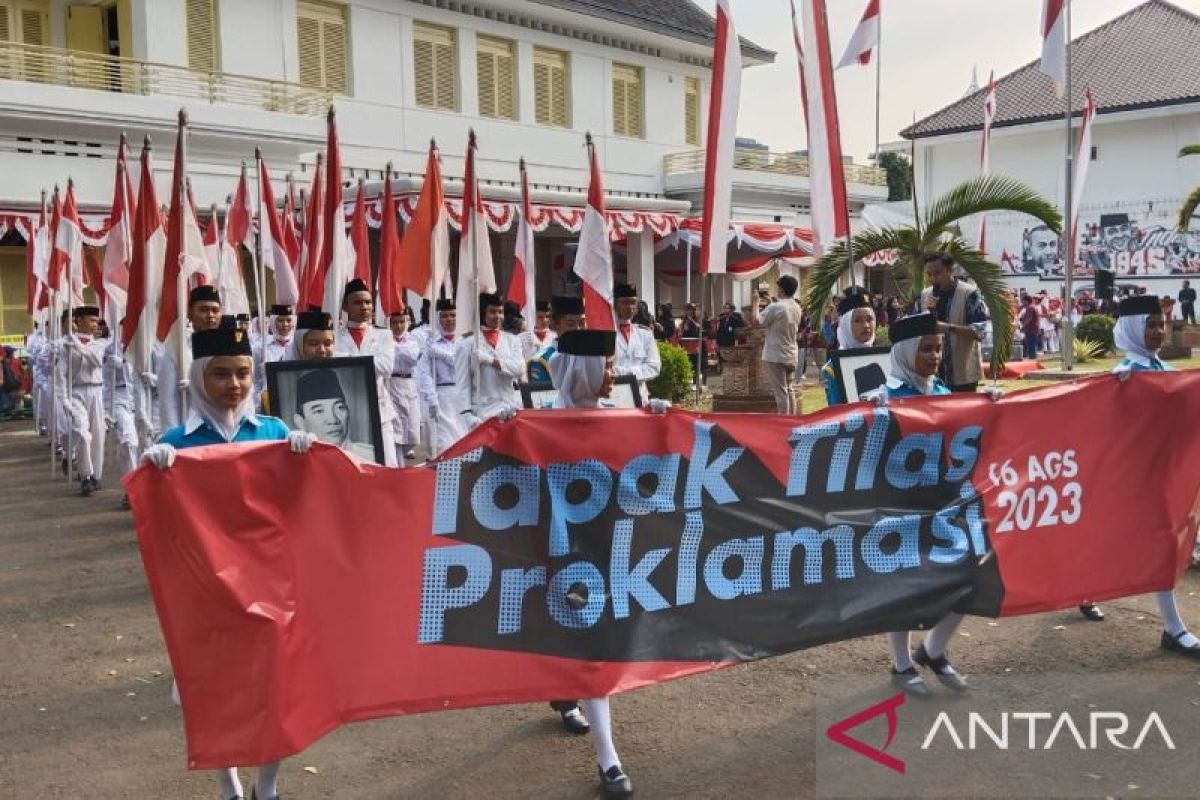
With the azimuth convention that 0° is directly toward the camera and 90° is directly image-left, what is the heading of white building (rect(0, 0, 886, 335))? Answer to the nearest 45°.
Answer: approximately 315°

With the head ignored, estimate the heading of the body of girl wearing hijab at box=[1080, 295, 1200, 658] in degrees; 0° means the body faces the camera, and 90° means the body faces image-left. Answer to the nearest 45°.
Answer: approximately 315°

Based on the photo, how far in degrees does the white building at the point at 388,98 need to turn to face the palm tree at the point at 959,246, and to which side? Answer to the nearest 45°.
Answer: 0° — it already faces it

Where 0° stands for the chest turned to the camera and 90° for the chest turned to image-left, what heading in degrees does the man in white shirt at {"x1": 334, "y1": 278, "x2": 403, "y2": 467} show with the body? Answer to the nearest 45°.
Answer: approximately 0°
